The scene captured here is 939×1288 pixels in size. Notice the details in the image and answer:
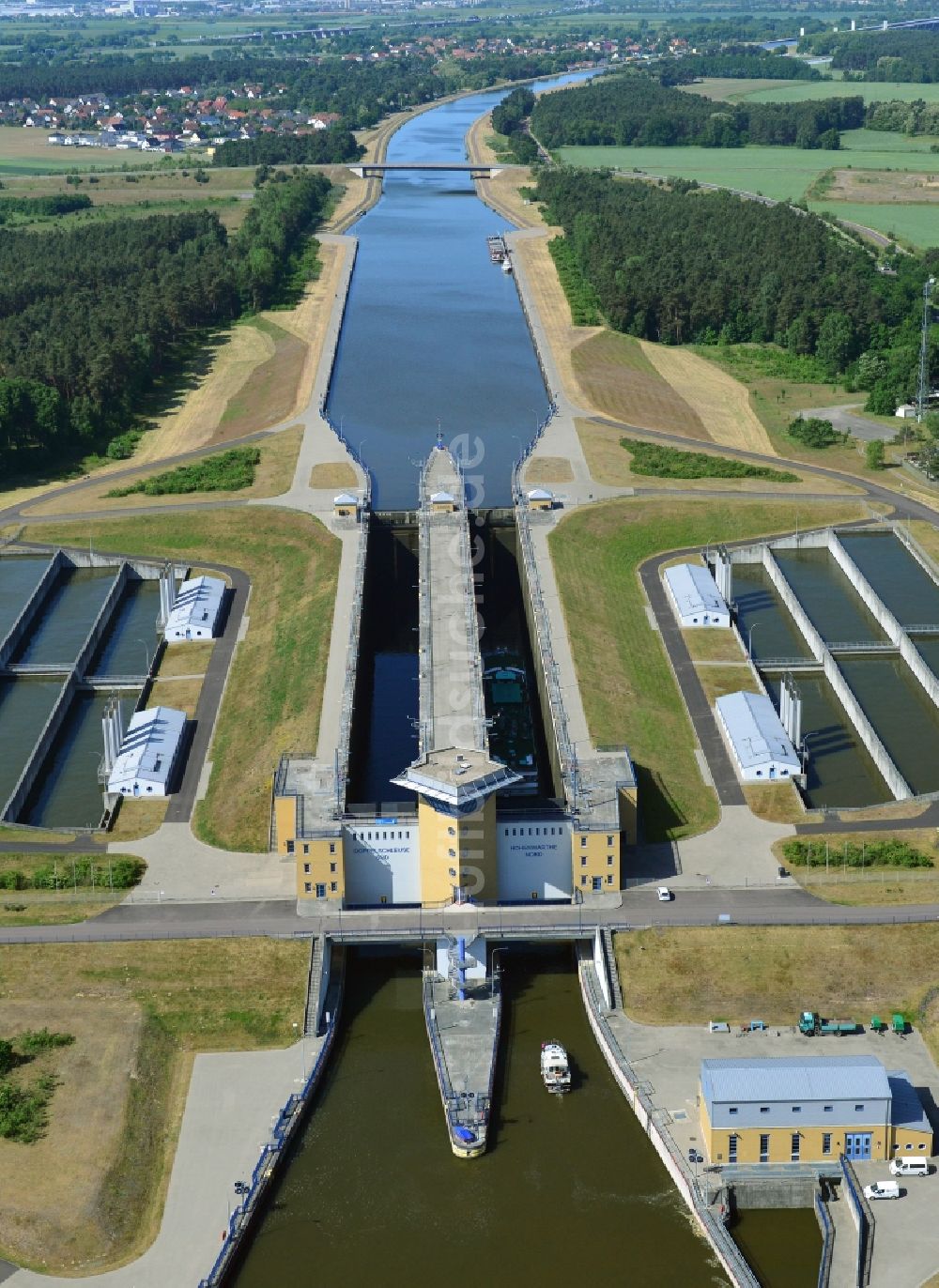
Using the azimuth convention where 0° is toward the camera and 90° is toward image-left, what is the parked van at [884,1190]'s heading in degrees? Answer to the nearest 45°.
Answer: approximately 90°
